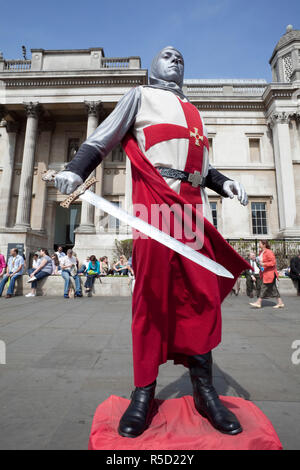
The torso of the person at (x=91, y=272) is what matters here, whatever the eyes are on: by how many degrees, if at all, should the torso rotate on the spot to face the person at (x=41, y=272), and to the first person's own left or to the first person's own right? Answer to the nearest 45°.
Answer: approximately 45° to the first person's own right

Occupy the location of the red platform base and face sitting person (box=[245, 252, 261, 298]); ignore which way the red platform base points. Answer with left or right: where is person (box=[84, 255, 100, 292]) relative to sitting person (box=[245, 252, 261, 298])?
left

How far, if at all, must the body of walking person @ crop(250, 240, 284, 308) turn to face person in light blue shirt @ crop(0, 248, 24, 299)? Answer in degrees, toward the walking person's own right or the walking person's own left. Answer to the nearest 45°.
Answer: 0° — they already face them

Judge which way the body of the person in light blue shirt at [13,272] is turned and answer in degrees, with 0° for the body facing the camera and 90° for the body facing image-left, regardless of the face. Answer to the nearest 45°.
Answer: approximately 45°

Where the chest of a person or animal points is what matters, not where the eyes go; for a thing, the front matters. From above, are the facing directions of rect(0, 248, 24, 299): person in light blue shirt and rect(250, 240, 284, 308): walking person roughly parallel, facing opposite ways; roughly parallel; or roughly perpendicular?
roughly perpendicular

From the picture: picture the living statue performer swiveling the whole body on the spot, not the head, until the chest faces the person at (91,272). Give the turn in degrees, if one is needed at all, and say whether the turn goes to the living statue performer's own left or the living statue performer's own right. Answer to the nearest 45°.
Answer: approximately 135° to the living statue performer's own left

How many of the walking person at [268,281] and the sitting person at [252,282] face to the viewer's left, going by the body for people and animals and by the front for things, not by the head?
1

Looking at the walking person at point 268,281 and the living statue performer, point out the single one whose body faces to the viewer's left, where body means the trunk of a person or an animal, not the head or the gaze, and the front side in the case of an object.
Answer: the walking person

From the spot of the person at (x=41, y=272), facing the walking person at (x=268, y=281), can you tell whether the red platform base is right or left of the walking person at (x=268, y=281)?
right

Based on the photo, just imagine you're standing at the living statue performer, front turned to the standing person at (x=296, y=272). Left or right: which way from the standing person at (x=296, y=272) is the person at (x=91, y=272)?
left

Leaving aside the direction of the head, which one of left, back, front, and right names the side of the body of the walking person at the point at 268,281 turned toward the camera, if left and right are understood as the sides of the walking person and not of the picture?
left

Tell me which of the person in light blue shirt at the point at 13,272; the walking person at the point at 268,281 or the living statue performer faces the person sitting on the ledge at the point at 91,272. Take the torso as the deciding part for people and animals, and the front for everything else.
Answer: the walking person at the point at 268,281
